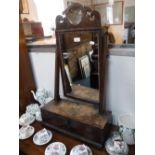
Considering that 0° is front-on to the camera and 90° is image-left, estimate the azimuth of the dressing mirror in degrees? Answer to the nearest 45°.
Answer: approximately 45°

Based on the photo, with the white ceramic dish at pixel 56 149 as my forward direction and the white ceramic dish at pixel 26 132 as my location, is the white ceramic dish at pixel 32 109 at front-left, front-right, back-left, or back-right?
back-left

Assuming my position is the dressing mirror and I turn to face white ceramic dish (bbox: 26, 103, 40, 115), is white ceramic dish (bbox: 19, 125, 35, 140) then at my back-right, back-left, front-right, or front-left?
front-left
